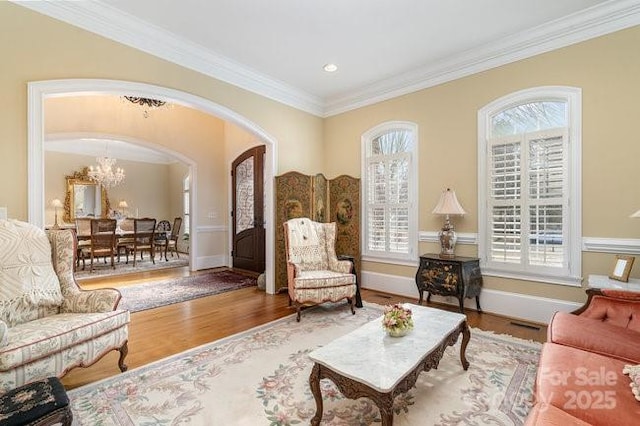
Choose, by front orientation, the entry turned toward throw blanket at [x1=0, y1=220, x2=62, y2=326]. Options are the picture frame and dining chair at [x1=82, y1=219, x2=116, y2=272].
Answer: the picture frame

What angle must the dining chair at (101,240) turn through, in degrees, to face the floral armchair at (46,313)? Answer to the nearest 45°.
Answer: approximately 135° to its left

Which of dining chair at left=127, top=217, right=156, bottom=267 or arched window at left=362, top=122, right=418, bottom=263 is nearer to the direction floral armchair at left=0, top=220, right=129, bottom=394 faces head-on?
the arched window

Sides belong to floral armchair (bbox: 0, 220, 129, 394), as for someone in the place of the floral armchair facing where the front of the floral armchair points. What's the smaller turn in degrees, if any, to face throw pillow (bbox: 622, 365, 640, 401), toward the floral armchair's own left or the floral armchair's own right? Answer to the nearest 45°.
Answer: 0° — it already faces it

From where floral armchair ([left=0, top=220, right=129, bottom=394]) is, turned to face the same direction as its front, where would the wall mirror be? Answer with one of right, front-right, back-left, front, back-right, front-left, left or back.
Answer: back-left

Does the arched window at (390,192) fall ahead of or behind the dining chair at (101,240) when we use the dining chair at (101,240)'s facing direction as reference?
behind

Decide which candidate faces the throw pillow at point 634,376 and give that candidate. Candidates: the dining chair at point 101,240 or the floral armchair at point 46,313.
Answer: the floral armchair

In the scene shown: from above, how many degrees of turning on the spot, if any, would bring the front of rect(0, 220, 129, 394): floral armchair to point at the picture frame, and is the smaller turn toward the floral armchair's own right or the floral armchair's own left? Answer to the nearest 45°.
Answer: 0° — it already faces it

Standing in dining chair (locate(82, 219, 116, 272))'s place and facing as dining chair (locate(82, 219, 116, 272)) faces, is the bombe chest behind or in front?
behind

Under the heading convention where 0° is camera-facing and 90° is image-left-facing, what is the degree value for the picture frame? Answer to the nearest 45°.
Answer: approximately 45°

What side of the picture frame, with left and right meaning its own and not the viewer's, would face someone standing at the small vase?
front

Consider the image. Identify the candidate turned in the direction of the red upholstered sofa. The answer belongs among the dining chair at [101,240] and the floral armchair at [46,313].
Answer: the floral armchair

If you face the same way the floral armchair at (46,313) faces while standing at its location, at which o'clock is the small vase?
The small vase is roughly at 12 o'clock from the floral armchair.

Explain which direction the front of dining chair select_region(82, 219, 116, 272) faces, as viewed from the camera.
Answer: facing away from the viewer and to the left of the viewer

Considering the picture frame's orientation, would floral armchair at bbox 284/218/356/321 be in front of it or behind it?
in front
